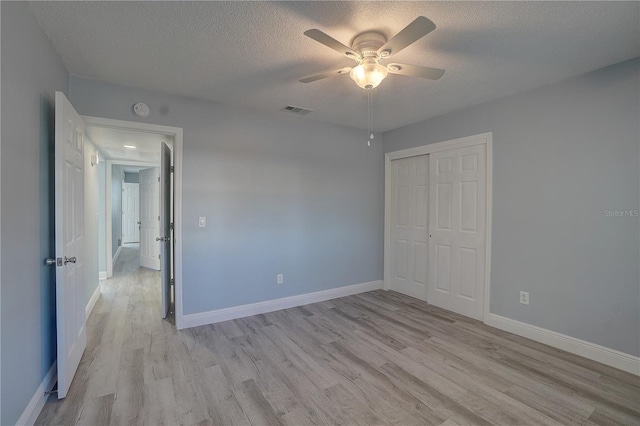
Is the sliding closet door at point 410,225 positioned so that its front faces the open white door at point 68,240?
yes

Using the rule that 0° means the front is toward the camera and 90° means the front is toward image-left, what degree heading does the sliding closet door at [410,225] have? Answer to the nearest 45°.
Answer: approximately 45°

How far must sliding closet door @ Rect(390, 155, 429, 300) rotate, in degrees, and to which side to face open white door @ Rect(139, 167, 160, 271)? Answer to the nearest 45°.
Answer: approximately 45° to its right

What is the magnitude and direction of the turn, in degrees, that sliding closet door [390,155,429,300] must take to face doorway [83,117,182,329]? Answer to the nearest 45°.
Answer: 0° — it already faces it

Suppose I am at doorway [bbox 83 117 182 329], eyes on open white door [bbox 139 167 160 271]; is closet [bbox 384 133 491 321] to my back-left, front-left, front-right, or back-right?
back-right
